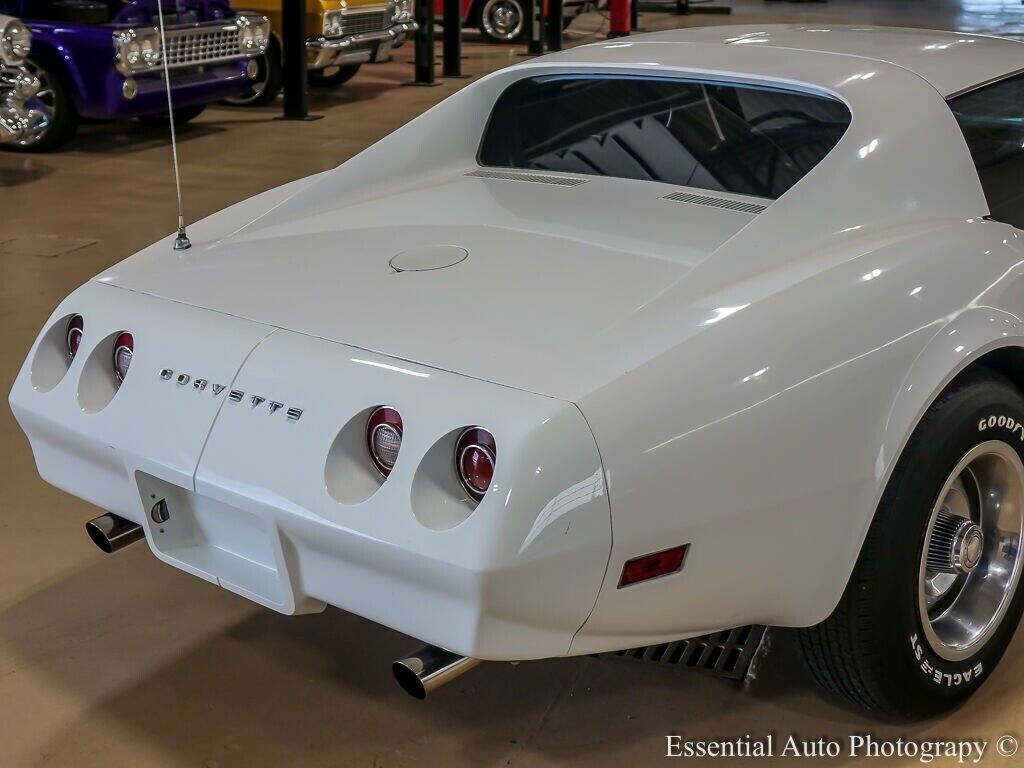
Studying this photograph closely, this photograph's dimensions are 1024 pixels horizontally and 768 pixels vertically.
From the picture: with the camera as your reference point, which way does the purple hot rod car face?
facing the viewer and to the right of the viewer

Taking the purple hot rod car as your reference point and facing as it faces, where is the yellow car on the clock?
The yellow car is roughly at 9 o'clock from the purple hot rod car.

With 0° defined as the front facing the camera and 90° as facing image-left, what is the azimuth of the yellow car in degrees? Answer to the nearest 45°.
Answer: approximately 315°

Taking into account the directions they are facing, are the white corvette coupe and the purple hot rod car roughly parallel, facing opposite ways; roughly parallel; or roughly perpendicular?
roughly perpendicular

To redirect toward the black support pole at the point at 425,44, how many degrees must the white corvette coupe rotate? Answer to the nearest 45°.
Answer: approximately 45° to its left

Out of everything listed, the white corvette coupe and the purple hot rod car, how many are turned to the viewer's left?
0

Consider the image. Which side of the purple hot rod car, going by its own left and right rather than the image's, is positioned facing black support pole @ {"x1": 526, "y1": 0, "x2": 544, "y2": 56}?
left

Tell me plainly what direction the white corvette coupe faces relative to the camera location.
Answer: facing away from the viewer and to the right of the viewer

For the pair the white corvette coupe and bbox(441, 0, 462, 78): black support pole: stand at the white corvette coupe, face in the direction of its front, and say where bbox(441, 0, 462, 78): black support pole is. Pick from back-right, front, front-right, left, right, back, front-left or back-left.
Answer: front-left

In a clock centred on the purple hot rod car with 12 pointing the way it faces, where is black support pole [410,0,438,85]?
The black support pole is roughly at 9 o'clock from the purple hot rod car.

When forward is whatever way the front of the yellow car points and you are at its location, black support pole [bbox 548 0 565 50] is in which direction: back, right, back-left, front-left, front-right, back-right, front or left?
left

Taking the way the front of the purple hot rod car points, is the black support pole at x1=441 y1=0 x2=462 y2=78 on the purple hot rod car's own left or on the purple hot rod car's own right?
on the purple hot rod car's own left

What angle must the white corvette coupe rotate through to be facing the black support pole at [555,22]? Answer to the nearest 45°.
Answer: approximately 45° to its left

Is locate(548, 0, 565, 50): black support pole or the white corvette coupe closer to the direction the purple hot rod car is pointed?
the white corvette coupe

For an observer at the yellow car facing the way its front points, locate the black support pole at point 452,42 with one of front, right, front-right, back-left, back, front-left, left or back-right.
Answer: left

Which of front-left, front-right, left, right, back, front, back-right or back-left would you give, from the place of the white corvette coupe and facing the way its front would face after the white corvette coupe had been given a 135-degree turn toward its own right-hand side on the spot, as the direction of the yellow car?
back
